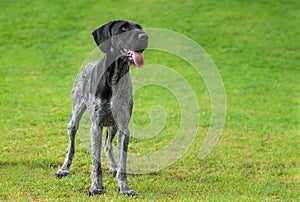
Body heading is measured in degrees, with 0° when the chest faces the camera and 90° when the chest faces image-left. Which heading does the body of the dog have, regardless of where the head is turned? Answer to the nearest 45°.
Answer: approximately 315°
